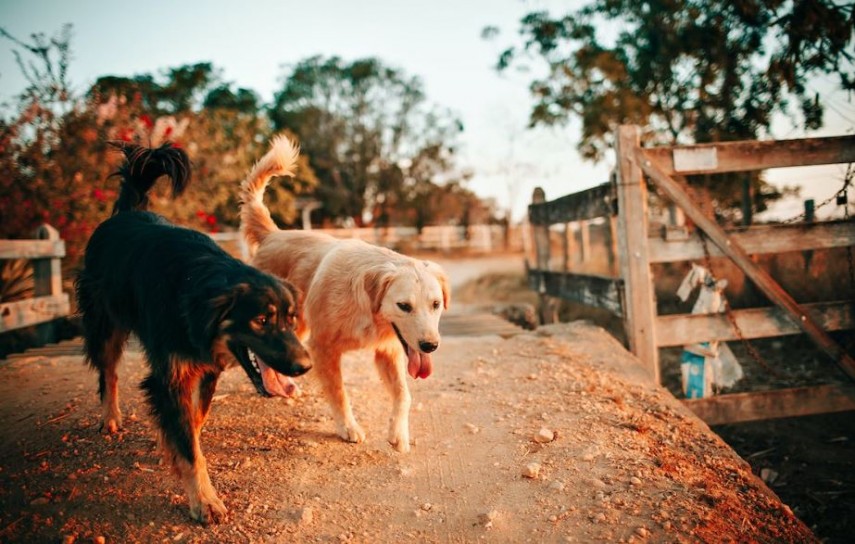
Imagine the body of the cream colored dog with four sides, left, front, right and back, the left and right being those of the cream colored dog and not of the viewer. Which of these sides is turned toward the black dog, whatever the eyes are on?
right

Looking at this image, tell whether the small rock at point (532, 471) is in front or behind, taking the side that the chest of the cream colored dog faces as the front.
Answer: in front

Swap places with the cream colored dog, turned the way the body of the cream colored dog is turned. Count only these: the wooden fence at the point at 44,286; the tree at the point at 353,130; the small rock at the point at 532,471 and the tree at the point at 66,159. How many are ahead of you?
1

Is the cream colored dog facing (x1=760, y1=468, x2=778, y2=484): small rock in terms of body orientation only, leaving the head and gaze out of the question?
no

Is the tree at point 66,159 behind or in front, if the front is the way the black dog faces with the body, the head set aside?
behind

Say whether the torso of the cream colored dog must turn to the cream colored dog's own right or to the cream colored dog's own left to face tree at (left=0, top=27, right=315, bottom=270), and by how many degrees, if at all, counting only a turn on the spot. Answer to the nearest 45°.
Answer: approximately 180°

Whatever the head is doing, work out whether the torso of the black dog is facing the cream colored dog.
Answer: no

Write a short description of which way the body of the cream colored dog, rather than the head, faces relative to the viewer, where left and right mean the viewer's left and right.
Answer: facing the viewer and to the right of the viewer

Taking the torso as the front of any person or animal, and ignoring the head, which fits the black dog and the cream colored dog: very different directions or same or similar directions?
same or similar directions

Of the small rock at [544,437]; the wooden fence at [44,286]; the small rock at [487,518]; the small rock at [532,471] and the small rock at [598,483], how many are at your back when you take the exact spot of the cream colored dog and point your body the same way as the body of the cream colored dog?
1
